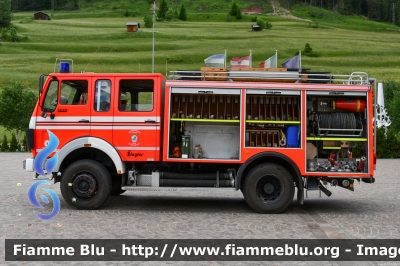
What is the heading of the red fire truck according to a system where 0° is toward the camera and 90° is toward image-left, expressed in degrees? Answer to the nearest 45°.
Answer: approximately 90°
